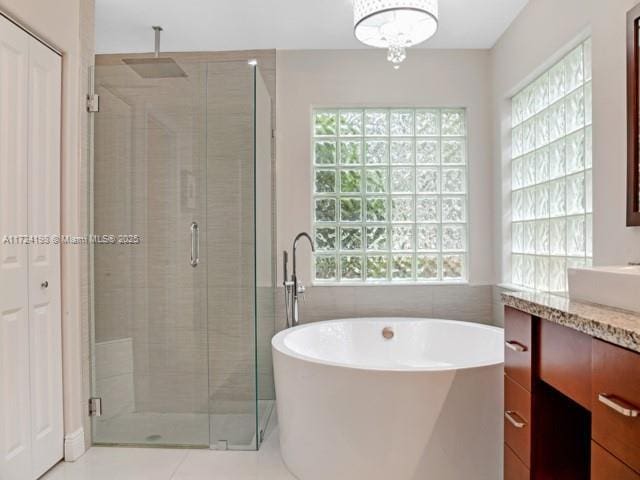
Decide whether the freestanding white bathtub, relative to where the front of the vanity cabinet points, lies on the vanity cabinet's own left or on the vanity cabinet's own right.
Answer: on the vanity cabinet's own right

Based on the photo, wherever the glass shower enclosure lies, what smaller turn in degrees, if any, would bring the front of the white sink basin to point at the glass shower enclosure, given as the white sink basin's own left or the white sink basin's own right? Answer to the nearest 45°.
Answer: approximately 45° to the white sink basin's own right

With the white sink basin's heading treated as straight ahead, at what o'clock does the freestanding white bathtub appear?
The freestanding white bathtub is roughly at 2 o'clock from the white sink basin.

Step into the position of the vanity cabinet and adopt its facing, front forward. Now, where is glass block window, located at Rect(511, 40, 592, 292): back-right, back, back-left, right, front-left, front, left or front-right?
back-right

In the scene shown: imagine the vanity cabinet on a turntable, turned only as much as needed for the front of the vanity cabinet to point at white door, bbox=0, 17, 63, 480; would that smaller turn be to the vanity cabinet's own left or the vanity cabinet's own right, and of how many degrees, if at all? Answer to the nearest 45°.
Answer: approximately 45° to the vanity cabinet's own right

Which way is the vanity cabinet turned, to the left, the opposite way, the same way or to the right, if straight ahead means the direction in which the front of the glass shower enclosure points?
to the right

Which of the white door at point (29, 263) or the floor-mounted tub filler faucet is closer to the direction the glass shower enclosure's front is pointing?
the white door

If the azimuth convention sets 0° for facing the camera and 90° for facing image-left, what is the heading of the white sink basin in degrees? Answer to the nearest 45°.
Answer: approximately 45°

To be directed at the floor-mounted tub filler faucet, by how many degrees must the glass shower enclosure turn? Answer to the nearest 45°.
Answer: approximately 90° to its left

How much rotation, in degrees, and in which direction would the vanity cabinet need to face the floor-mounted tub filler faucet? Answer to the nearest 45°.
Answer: approximately 90° to its right

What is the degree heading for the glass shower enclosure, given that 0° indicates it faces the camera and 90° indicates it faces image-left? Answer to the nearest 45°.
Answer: approximately 0°

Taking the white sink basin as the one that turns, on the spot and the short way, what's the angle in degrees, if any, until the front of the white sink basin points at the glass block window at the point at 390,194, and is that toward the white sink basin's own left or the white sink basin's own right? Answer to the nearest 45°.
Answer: approximately 90° to the white sink basin's own right
